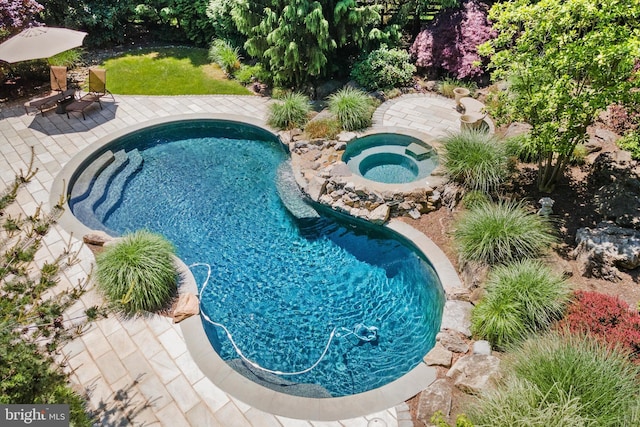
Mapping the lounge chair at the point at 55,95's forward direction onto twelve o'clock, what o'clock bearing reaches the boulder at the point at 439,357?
The boulder is roughly at 10 o'clock from the lounge chair.

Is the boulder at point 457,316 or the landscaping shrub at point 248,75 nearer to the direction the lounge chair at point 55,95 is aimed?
the boulder

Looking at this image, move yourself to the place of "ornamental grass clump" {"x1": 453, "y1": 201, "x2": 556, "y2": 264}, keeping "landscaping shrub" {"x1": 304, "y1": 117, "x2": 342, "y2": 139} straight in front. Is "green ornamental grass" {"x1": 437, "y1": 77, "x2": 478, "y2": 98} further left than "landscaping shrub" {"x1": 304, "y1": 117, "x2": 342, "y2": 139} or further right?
right

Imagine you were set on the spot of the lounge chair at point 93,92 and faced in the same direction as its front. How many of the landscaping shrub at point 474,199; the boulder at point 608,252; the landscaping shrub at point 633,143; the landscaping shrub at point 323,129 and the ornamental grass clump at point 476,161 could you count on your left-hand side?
5

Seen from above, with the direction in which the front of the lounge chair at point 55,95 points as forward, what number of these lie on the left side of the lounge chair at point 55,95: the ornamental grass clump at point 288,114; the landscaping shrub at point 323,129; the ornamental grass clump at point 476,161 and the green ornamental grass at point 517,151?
4

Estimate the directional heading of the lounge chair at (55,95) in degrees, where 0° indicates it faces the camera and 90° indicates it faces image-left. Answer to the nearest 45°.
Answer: approximately 45°

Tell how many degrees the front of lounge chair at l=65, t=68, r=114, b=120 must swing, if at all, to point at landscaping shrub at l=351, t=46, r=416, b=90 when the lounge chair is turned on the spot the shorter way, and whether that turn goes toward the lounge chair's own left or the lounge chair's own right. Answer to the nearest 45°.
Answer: approximately 135° to the lounge chair's own left

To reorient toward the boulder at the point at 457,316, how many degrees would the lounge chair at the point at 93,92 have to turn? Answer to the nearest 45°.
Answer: approximately 45° to its left

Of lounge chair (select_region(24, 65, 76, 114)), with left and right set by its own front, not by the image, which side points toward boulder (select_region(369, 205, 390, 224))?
left

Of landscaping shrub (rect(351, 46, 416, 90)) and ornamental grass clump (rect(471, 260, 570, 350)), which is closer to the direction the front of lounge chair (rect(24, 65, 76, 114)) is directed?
the ornamental grass clump

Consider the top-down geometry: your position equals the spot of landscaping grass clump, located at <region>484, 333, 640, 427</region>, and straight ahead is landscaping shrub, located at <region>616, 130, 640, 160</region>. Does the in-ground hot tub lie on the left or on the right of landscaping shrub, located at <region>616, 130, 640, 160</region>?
left

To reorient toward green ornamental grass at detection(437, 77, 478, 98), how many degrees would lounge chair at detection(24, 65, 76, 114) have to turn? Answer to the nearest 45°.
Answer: approximately 90° to its left

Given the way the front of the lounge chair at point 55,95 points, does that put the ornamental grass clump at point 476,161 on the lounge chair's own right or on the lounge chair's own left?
on the lounge chair's own left

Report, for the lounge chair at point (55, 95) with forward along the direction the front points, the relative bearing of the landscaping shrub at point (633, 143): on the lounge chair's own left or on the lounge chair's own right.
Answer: on the lounge chair's own left

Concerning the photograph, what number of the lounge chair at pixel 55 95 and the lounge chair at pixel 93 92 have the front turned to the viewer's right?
0

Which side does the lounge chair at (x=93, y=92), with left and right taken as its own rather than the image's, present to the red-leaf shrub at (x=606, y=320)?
left

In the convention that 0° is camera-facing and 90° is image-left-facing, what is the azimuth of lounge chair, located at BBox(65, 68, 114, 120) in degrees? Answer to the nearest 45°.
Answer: approximately 45°

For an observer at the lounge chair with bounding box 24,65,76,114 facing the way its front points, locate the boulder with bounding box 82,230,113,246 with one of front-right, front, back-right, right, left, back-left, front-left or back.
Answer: front-left
